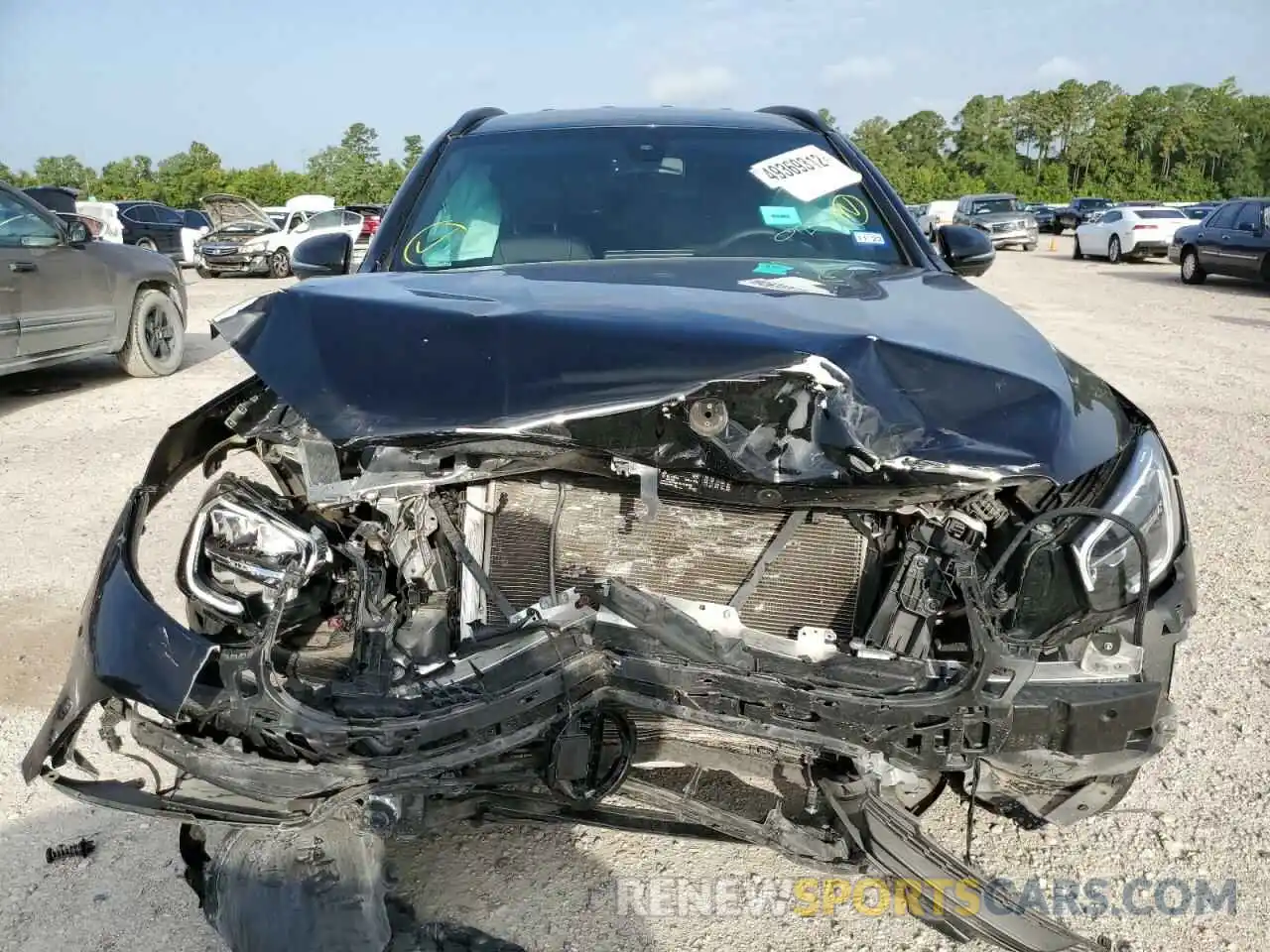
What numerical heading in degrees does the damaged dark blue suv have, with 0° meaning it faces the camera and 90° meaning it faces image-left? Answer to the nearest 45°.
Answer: approximately 0°

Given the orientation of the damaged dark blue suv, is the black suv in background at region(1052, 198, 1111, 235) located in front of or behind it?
behind

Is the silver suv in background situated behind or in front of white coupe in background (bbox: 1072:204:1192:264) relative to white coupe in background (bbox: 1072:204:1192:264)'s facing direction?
in front

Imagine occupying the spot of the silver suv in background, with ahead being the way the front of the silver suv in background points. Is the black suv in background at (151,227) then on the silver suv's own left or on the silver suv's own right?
on the silver suv's own right

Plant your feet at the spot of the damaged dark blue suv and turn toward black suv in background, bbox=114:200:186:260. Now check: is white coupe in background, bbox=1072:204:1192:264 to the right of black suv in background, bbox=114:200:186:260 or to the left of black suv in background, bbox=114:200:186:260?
right

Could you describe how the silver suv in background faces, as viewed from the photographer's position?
facing the viewer and to the right of the viewer

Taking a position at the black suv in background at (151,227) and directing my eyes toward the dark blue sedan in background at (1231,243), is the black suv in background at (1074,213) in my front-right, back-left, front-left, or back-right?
front-left

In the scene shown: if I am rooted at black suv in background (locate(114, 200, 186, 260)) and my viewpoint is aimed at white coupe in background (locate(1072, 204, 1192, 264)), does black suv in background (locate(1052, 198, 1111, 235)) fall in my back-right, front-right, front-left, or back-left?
front-left

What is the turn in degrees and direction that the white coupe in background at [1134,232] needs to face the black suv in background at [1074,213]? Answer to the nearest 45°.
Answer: approximately 45° to its right

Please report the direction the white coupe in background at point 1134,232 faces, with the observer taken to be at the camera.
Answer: facing away from the viewer and to the left of the viewer

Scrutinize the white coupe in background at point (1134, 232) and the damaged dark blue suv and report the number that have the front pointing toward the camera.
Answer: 1

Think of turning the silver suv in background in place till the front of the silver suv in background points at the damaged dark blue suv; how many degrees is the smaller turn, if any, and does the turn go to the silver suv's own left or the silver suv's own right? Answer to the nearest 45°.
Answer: approximately 45° to the silver suv's own right
